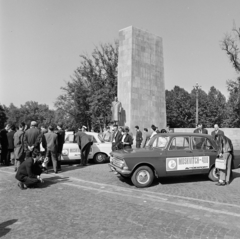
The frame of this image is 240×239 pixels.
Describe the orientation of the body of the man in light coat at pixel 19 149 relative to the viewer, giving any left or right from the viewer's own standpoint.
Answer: facing away from the viewer and to the right of the viewer

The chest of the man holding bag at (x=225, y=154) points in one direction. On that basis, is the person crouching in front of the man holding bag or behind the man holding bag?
in front

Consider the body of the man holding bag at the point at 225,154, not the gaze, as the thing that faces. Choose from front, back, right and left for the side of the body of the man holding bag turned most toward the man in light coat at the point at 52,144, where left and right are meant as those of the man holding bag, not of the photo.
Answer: front

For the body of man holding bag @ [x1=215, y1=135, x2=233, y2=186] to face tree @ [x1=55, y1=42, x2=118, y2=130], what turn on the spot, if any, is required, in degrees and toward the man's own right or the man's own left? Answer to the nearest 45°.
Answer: approximately 45° to the man's own right

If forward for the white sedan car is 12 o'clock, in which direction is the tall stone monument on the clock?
The tall stone monument is roughly at 5 o'clock from the white sedan car.

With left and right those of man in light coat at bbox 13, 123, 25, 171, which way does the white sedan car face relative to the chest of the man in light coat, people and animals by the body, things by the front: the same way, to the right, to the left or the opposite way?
the opposite way

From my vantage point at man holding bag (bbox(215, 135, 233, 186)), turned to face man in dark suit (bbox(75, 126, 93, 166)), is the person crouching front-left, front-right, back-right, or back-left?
front-left

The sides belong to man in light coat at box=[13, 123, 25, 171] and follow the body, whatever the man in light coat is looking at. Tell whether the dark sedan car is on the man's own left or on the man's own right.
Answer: on the man's own right
